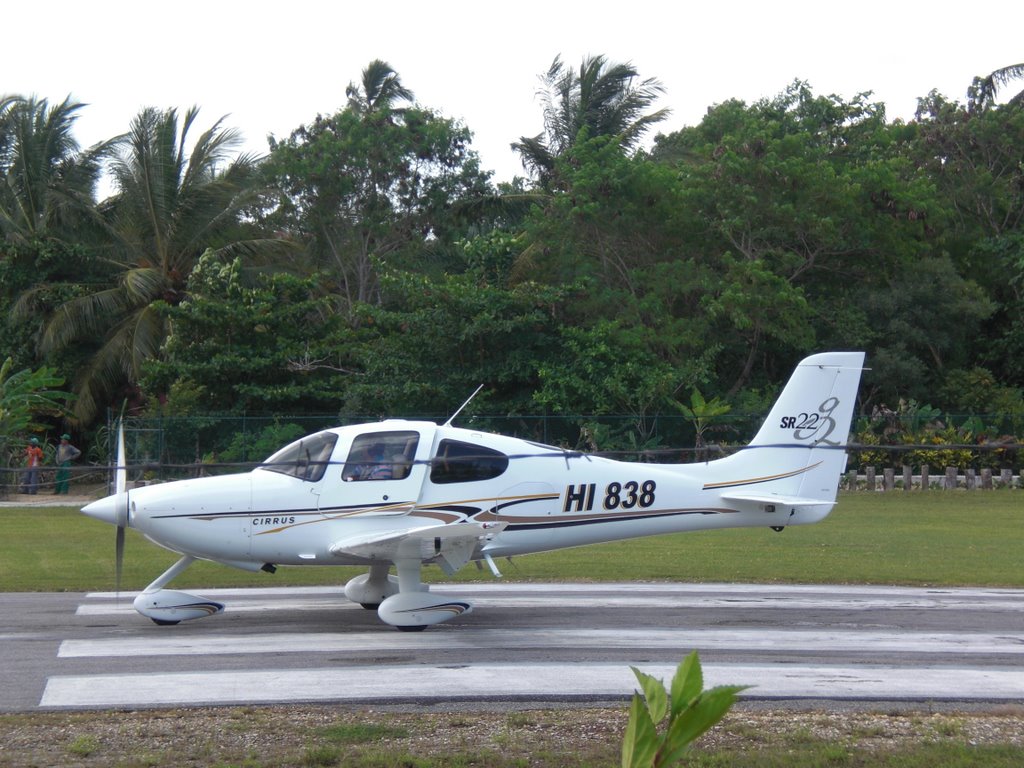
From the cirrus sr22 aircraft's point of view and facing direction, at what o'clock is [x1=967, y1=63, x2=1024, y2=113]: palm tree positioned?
The palm tree is roughly at 4 o'clock from the cirrus sr22 aircraft.

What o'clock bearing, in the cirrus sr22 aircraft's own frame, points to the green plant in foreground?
The green plant in foreground is roughly at 9 o'clock from the cirrus sr22 aircraft.

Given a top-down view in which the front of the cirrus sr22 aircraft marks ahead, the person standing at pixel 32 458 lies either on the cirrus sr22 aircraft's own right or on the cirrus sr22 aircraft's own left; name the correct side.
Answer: on the cirrus sr22 aircraft's own right

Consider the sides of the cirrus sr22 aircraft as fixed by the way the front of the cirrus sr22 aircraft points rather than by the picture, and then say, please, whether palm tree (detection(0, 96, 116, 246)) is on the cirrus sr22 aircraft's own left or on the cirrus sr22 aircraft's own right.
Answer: on the cirrus sr22 aircraft's own right

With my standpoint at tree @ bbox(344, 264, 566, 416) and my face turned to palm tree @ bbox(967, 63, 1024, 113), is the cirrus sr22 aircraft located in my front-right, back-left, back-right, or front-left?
back-right

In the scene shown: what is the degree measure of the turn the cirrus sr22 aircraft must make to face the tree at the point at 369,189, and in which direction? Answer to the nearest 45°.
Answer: approximately 90° to its right

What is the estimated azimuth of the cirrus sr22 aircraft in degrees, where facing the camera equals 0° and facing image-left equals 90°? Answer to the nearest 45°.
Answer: approximately 90°

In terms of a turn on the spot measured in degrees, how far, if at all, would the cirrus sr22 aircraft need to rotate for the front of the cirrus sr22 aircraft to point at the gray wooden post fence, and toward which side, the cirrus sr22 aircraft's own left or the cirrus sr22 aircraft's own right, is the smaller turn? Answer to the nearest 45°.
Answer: approximately 135° to the cirrus sr22 aircraft's own right

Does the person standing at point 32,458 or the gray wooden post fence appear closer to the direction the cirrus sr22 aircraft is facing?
the person standing

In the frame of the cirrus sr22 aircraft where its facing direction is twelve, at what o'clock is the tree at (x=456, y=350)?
The tree is roughly at 3 o'clock from the cirrus sr22 aircraft.

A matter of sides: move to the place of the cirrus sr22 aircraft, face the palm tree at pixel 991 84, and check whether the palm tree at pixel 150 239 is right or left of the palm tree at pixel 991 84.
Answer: left

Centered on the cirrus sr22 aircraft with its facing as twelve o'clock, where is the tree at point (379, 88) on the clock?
The tree is roughly at 3 o'clock from the cirrus sr22 aircraft.

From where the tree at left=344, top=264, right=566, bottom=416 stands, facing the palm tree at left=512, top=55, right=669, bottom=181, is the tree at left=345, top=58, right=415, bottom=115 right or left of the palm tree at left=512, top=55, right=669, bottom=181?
left
